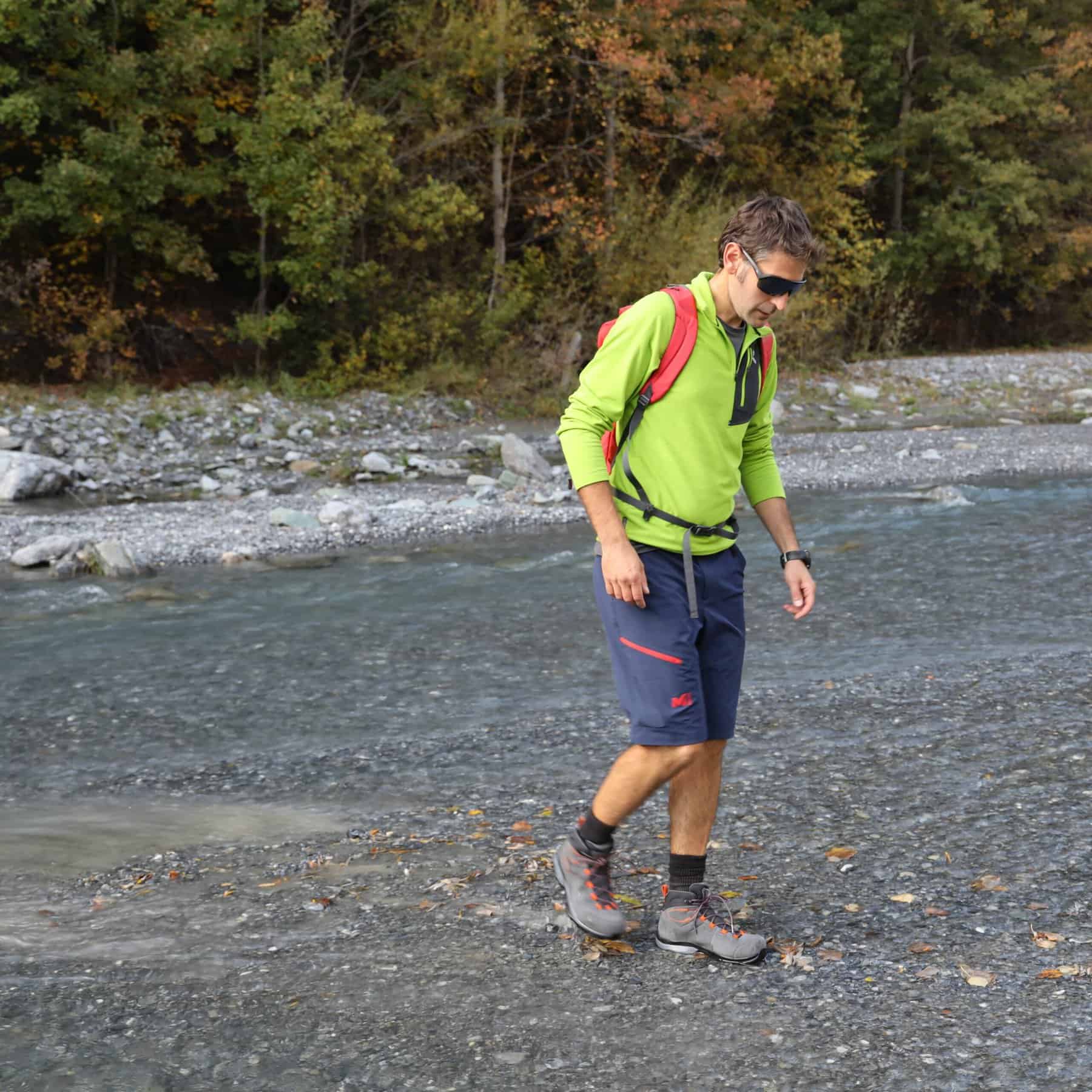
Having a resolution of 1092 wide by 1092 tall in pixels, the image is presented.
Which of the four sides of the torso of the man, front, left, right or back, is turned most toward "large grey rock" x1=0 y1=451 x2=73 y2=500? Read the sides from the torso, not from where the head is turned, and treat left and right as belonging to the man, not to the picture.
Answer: back

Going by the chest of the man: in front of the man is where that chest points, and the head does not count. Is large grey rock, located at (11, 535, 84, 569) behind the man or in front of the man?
behind

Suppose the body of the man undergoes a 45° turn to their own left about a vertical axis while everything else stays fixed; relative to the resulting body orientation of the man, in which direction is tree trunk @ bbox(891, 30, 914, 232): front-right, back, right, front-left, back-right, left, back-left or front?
left

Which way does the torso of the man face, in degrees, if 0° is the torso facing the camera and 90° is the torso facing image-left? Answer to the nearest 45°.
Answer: approximately 315°

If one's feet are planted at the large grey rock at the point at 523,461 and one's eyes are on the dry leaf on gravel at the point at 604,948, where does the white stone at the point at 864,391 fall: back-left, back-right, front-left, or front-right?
back-left

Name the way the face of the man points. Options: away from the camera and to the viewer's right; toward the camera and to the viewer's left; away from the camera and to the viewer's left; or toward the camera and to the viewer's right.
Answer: toward the camera and to the viewer's right

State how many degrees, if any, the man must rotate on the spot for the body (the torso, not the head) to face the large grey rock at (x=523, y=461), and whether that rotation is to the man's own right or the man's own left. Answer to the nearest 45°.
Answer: approximately 135° to the man's own left

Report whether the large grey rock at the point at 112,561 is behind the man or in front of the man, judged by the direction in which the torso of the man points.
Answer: behind

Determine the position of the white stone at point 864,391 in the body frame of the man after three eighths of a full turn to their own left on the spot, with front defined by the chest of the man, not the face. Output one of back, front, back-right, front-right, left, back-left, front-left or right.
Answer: front

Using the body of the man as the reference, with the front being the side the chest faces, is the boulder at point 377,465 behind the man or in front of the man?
behind
